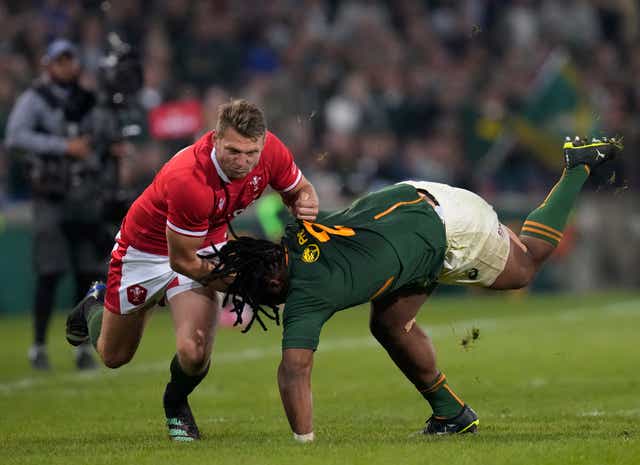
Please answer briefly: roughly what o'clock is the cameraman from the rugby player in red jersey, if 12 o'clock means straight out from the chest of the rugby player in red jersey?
The cameraman is roughly at 7 o'clock from the rugby player in red jersey.

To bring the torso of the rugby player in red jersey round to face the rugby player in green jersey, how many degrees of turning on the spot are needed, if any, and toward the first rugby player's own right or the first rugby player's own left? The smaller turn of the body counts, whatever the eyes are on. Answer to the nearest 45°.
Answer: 0° — they already face them

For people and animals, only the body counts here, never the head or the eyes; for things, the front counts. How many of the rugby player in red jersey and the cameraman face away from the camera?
0

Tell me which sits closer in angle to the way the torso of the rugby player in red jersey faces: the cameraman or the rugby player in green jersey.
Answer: the rugby player in green jersey

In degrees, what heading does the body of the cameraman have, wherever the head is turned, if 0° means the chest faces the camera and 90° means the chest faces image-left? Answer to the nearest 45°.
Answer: approximately 315°

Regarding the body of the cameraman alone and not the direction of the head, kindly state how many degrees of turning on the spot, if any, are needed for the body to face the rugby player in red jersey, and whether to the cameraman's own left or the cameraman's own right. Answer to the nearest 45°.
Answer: approximately 45° to the cameraman's own right

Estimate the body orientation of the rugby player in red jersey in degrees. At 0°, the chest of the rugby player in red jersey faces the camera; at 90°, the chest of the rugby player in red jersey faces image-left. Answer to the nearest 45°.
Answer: approximately 315°

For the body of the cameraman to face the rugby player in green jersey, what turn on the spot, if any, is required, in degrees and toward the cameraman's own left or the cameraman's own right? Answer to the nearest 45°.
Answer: approximately 45° to the cameraman's own right
